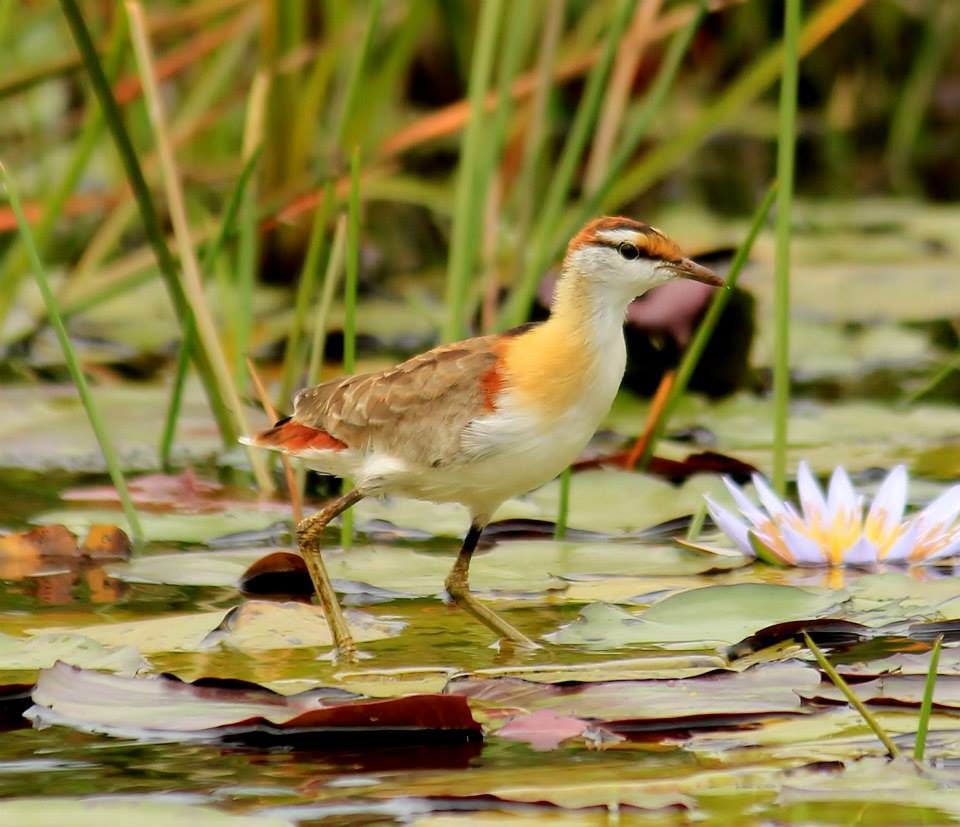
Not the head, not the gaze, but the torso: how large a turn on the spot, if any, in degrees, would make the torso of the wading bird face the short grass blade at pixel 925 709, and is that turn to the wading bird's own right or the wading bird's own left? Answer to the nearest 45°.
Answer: approximately 45° to the wading bird's own right

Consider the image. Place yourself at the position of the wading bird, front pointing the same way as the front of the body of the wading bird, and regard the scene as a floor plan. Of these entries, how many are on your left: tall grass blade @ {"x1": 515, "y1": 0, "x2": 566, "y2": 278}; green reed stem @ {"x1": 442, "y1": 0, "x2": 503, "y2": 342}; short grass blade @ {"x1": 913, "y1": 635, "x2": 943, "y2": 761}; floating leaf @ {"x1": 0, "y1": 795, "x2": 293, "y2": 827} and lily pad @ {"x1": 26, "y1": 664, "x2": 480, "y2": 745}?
2

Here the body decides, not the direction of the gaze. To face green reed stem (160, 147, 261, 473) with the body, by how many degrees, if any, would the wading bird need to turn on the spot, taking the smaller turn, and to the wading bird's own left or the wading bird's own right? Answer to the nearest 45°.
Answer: approximately 135° to the wading bird's own left

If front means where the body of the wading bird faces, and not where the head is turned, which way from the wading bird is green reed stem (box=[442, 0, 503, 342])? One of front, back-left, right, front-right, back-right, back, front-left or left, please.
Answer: left

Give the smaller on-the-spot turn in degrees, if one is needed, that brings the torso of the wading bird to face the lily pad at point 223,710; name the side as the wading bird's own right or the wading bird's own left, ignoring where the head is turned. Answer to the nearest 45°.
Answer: approximately 135° to the wading bird's own right

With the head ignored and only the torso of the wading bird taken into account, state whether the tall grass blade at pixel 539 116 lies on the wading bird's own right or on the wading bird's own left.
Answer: on the wading bird's own left

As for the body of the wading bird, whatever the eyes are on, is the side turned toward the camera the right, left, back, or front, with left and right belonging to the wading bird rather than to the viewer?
right

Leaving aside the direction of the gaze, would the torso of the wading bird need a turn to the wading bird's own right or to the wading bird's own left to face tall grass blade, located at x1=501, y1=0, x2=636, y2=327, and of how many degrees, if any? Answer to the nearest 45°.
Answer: approximately 90° to the wading bird's own left

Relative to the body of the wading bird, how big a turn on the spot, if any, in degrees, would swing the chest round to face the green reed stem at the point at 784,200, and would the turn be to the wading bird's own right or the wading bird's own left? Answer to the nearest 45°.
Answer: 0° — it already faces it

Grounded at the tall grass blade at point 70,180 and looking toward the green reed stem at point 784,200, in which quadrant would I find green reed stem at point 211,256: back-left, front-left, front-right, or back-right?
front-right

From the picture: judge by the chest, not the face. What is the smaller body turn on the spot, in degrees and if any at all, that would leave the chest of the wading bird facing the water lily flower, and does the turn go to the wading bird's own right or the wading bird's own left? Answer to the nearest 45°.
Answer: approximately 45° to the wading bird's own left

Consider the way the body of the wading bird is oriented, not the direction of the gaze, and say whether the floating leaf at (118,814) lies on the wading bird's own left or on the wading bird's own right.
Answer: on the wading bird's own right

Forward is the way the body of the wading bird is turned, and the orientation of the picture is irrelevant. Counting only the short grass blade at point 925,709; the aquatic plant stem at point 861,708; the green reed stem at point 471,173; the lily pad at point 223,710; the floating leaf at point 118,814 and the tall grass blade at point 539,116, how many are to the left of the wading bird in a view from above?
2
